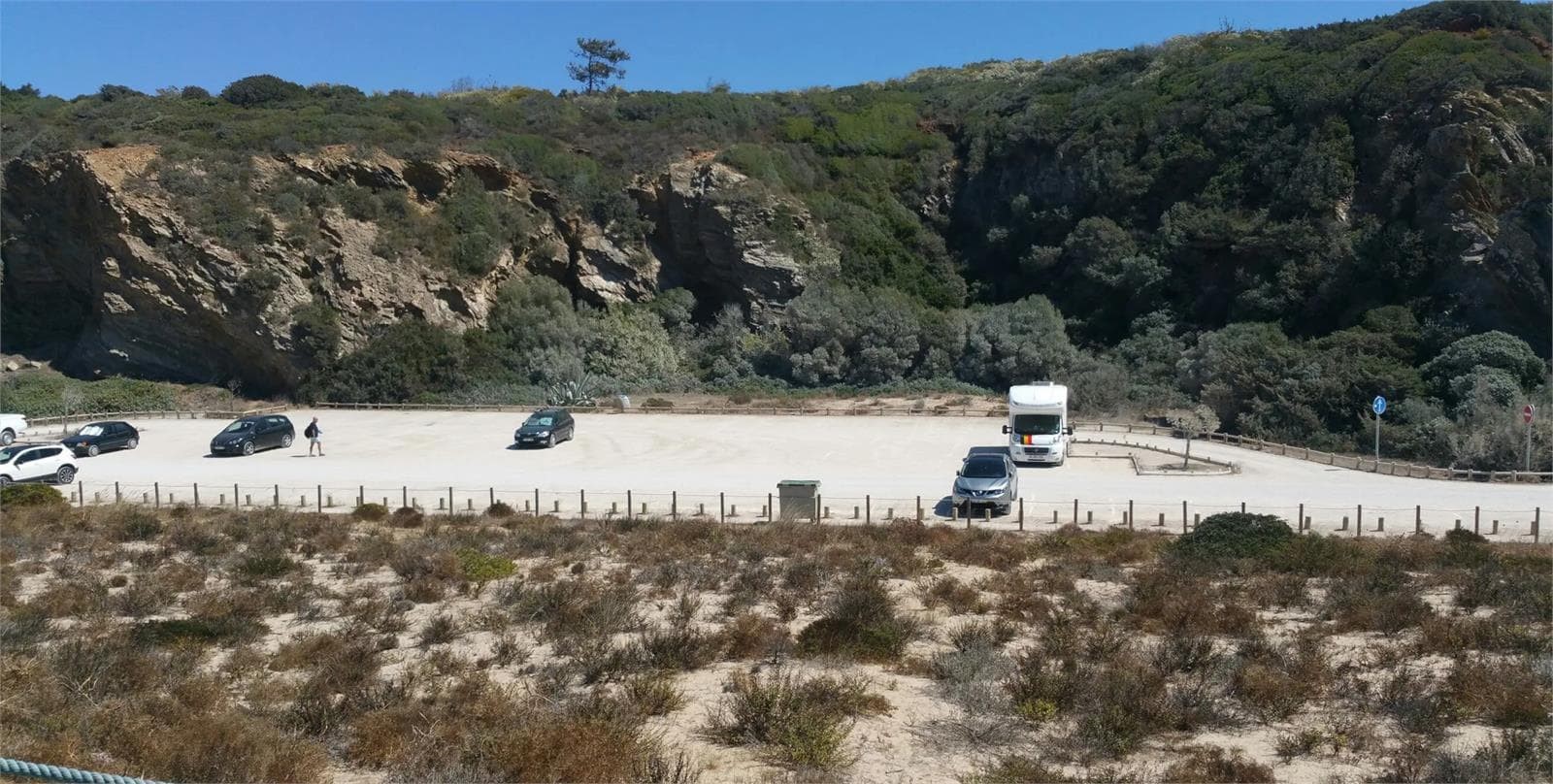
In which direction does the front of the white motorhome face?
toward the camera

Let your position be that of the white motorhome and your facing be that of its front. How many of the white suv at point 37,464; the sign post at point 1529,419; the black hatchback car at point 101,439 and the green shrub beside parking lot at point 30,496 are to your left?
1

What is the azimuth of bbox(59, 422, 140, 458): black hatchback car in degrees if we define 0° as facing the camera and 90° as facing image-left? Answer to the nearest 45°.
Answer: approximately 45°

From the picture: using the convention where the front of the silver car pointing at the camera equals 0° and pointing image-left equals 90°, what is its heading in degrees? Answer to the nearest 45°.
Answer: approximately 0°

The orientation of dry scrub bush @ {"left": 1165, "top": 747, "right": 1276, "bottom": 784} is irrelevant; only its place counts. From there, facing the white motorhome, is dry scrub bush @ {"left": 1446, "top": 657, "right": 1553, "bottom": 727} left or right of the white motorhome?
right

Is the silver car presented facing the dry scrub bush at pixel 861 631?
yes

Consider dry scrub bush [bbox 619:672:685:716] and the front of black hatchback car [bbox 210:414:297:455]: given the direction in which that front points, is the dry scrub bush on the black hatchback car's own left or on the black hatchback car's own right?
on the black hatchback car's own left

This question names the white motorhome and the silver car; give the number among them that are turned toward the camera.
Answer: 2

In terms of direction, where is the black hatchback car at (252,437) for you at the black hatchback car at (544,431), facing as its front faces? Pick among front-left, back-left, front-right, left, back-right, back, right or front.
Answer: front-right

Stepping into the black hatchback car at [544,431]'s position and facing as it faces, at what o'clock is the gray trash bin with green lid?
The gray trash bin with green lid is roughly at 10 o'clock from the black hatchback car.
